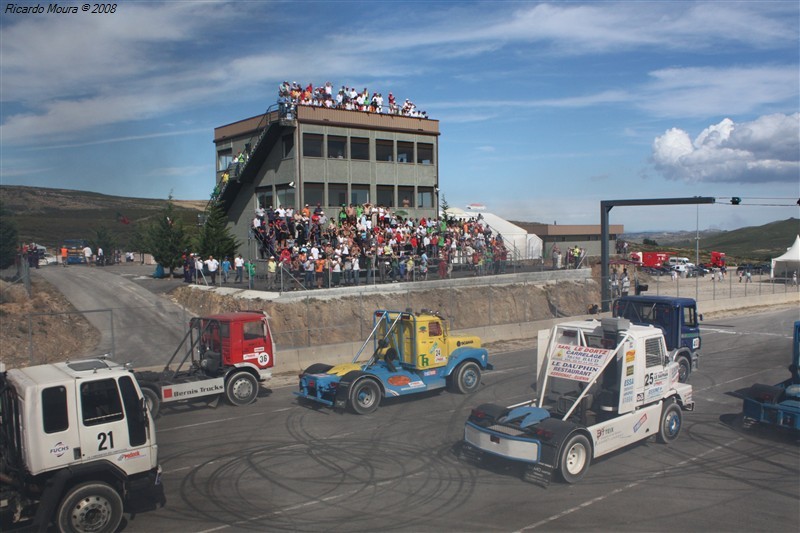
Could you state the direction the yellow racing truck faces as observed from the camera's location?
facing away from the viewer and to the right of the viewer

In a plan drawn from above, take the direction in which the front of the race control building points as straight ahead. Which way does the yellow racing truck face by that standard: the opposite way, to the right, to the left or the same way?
to the left

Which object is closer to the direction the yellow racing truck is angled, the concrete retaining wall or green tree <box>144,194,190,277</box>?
the concrete retaining wall

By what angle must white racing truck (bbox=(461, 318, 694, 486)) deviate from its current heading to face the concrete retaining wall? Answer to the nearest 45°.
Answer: approximately 45° to its left

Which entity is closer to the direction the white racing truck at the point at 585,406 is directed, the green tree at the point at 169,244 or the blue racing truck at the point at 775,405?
the blue racing truck

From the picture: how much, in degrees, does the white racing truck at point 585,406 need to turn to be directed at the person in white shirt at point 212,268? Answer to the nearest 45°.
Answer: approximately 90° to its left

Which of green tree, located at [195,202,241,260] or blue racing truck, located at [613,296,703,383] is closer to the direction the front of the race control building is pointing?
the blue racing truck

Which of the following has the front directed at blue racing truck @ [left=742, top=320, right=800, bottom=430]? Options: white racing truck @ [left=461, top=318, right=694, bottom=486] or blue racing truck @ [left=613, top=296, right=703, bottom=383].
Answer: the white racing truck
